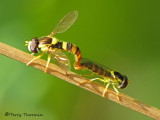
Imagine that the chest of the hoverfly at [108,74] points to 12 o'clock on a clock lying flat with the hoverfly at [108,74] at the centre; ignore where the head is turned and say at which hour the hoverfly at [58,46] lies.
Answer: the hoverfly at [58,46] is roughly at 5 o'clock from the hoverfly at [108,74].

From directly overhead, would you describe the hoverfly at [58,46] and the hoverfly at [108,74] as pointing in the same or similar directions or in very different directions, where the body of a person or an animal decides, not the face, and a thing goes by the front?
very different directions

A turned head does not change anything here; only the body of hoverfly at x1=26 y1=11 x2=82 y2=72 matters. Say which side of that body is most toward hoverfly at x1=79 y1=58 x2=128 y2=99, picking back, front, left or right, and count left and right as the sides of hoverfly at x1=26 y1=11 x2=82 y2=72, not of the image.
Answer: back

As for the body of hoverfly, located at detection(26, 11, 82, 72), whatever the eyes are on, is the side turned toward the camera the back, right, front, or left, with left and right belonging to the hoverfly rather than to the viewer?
left

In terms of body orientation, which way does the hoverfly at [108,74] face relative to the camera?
to the viewer's right

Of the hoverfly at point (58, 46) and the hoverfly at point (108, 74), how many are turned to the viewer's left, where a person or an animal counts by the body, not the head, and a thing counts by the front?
1

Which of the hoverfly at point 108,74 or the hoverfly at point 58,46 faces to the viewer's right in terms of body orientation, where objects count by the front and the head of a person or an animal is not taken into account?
the hoverfly at point 108,74
